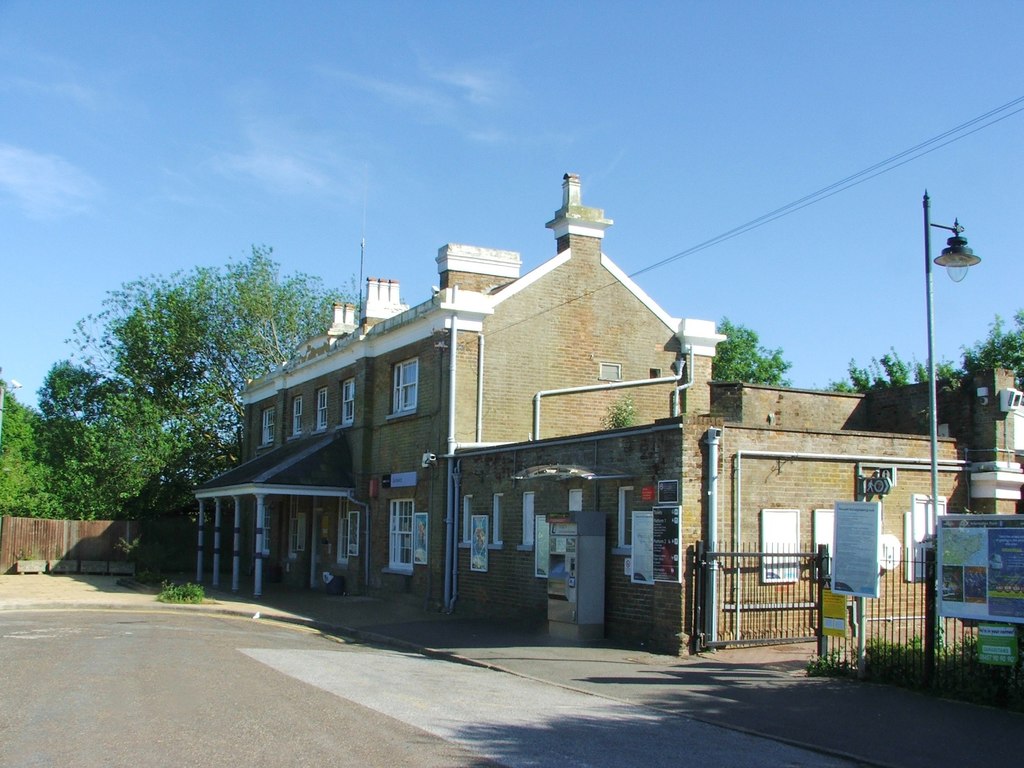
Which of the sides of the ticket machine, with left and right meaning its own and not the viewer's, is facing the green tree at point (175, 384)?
right

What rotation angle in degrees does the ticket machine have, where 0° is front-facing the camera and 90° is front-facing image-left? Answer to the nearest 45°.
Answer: approximately 45°

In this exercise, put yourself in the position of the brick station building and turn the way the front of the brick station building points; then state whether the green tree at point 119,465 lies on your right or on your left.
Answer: on your right

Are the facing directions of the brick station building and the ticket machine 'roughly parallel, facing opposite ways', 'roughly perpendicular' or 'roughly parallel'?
roughly parallel

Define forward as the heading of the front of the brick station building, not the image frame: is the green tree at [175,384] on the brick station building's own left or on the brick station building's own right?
on the brick station building's own right

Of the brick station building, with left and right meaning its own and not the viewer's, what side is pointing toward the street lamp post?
left

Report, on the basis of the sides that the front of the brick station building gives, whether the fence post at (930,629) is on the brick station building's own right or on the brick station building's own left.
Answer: on the brick station building's own left

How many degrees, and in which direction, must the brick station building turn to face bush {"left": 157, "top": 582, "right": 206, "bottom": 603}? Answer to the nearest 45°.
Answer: approximately 45° to its right

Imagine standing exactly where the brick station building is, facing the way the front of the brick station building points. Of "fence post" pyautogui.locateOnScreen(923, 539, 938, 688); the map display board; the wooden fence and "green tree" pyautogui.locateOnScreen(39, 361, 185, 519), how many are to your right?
2

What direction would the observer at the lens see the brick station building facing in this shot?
facing the viewer and to the left of the viewer

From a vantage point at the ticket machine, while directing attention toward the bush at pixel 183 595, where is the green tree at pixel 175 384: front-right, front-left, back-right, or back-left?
front-right

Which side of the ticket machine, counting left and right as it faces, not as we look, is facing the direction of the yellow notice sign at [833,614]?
left

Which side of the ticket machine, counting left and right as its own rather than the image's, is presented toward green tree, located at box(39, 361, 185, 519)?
right
